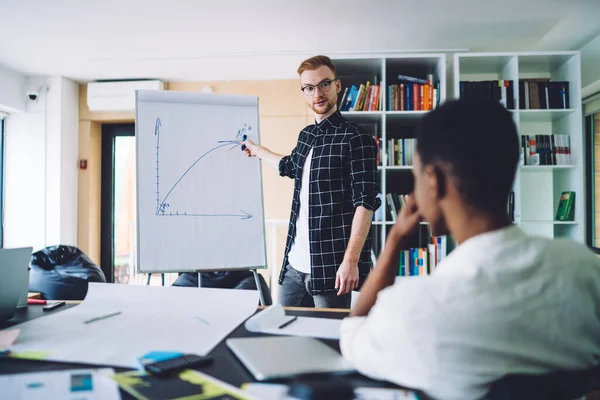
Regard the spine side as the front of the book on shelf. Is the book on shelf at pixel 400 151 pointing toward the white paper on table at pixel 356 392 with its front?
yes

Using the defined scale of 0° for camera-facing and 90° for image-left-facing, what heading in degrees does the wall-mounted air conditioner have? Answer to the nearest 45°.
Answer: approximately 0°

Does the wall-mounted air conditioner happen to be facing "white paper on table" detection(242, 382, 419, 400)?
yes

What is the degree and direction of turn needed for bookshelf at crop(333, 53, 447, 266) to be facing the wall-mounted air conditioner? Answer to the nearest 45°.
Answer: approximately 90° to its right

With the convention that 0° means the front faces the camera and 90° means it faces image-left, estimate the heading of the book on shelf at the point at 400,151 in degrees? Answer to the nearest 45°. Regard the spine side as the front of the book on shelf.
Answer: approximately 0°

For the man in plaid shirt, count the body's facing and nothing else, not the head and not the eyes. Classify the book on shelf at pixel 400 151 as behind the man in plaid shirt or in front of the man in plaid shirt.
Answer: behind

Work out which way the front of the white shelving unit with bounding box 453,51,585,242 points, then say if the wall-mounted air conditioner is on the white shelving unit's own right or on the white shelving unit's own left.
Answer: on the white shelving unit's own right

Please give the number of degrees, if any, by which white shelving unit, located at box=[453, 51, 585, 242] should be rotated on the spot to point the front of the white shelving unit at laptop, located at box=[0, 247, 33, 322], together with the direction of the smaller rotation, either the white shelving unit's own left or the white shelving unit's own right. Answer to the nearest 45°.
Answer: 0° — it already faces it

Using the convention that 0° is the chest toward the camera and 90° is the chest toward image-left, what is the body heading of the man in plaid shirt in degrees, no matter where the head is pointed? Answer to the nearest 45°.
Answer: approximately 45°
